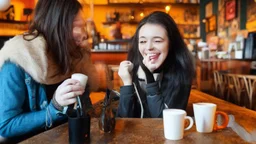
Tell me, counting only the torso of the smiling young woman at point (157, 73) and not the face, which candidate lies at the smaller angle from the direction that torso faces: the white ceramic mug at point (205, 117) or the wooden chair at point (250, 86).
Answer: the white ceramic mug

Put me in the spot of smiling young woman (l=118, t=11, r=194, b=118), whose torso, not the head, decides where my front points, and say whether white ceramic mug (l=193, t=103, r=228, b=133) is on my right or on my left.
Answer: on my left

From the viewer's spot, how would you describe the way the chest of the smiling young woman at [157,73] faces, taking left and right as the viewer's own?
facing the viewer and to the left of the viewer

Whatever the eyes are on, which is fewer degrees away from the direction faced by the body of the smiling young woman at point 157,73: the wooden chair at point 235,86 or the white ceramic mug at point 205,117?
the white ceramic mug

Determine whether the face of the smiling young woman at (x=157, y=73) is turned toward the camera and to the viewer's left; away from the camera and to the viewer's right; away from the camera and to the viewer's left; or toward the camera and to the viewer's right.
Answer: toward the camera and to the viewer's left

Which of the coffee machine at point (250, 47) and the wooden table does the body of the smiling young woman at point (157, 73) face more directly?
the wooden table

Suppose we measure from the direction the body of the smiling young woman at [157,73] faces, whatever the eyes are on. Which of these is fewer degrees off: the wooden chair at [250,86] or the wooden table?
the wooden table

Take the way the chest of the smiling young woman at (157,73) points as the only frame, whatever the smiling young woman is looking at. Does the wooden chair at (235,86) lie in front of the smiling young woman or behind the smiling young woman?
behind

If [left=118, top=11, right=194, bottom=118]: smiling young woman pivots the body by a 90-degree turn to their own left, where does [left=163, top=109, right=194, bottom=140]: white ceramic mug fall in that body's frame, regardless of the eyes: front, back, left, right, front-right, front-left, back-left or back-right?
front-right
